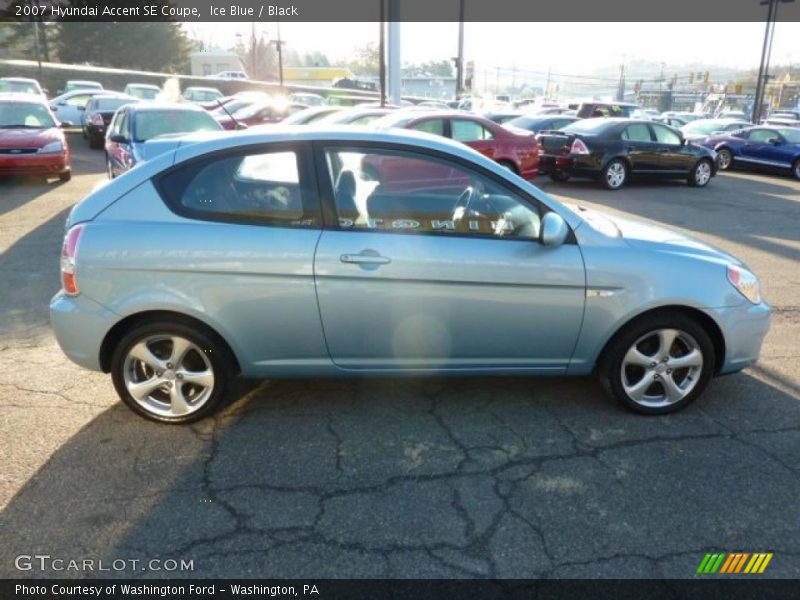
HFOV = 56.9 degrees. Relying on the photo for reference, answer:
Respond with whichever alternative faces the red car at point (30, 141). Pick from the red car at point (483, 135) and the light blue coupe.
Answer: the red car at point (483, 135)

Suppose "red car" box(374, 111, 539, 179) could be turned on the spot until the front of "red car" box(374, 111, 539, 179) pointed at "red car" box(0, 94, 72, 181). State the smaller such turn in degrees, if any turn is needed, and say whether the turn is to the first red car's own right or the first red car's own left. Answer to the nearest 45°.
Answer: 0° — it already faces it

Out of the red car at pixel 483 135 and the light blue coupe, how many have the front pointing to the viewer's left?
1

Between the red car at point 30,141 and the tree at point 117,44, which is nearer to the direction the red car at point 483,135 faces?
the red car

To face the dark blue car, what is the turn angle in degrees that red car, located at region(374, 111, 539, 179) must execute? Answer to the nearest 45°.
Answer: approximately 135° to its right

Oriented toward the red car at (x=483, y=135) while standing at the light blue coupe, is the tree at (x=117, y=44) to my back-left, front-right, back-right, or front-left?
front-left

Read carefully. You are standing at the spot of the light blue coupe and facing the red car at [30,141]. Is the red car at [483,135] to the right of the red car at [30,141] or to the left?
right

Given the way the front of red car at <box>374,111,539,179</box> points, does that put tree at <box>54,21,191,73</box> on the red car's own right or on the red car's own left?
on the red car's own right

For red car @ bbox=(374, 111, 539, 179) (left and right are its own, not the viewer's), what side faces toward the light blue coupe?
left

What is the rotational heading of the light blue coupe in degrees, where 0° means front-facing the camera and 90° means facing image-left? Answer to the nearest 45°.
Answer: approximately 270°

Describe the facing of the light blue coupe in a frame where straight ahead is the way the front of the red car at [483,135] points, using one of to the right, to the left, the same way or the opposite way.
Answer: the opposite way

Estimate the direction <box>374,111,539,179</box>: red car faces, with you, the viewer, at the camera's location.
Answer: facing to the left of the viewer

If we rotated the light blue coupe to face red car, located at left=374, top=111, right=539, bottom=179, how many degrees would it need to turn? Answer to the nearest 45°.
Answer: approximately 90° to its left

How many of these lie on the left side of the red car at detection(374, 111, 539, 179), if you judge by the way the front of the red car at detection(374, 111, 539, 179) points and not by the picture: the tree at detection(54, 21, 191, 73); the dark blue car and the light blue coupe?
1
